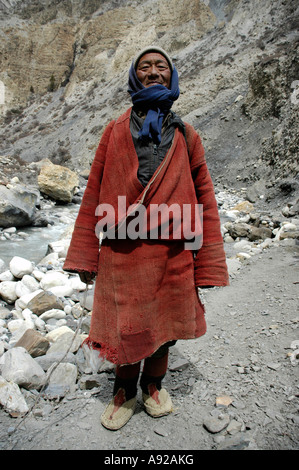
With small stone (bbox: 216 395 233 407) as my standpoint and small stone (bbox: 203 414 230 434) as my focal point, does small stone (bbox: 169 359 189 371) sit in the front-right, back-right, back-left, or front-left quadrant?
back-right

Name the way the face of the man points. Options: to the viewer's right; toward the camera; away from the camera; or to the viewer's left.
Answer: toward the camera

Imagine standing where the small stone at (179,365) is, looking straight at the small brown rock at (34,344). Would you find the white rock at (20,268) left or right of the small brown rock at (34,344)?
right

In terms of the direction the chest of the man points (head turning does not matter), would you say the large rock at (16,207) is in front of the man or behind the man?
behind

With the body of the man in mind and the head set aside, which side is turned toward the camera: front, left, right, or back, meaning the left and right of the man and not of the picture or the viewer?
front

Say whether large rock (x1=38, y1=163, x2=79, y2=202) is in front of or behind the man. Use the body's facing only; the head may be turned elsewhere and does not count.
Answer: behind

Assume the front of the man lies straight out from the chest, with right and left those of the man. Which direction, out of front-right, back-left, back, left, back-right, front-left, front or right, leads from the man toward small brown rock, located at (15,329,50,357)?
back-right

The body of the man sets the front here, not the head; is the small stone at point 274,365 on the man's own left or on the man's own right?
on the man's own left
